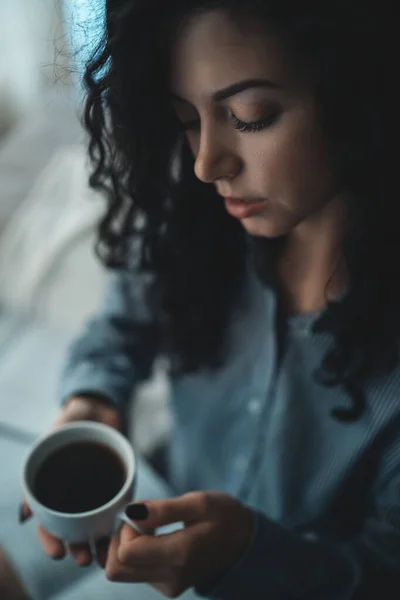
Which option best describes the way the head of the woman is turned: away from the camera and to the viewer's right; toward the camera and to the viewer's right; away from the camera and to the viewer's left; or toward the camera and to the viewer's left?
toward the camera and to the viewer's left

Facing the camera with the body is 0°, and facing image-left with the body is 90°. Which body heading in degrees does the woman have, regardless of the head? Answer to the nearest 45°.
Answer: approximately 45°
